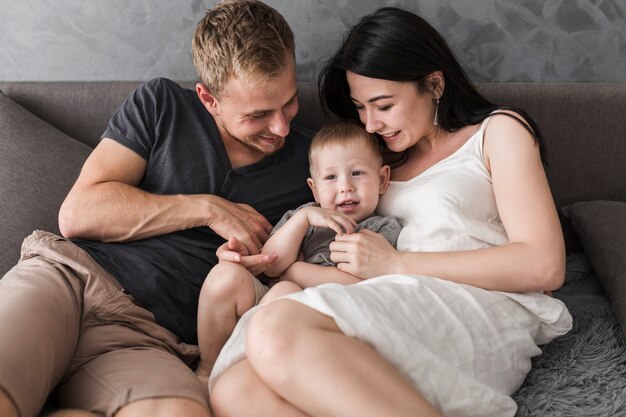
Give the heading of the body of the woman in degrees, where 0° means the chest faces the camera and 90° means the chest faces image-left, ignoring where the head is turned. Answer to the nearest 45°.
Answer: approximately 45°

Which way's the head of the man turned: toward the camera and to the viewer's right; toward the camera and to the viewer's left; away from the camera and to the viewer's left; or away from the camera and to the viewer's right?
toward the camera and to the viewer's right

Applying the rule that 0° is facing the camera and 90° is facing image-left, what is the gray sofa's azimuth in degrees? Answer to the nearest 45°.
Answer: approximately 0°
